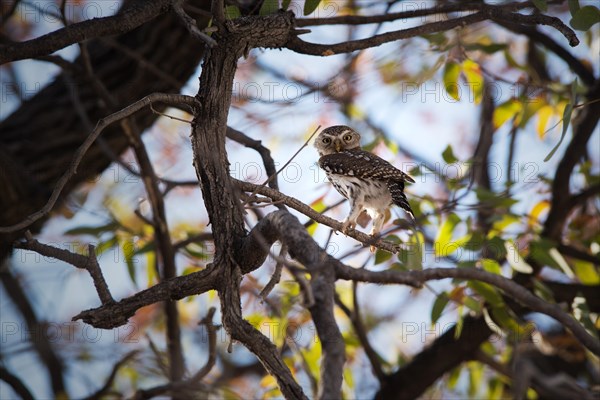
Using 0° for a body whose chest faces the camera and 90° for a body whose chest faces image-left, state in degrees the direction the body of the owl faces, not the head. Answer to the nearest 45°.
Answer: approximately 90°
